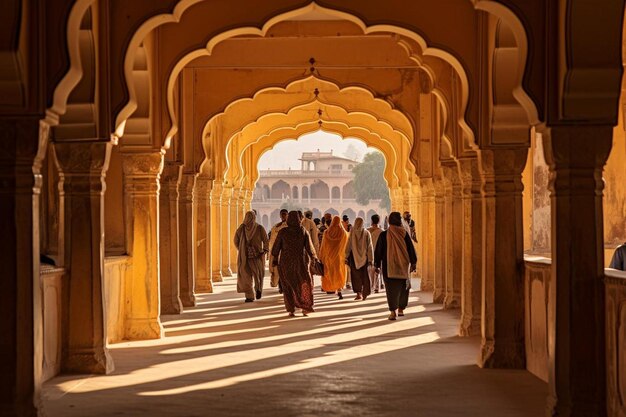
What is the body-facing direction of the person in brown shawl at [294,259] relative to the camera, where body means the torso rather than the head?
away from the camera

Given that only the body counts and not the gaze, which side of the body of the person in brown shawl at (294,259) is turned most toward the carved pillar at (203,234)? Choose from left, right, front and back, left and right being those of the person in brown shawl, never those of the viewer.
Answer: front

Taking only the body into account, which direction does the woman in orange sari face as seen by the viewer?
away from the camera

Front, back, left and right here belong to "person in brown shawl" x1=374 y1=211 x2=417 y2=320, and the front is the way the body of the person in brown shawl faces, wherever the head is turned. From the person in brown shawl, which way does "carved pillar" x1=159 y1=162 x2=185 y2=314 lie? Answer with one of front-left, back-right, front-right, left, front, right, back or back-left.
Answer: left

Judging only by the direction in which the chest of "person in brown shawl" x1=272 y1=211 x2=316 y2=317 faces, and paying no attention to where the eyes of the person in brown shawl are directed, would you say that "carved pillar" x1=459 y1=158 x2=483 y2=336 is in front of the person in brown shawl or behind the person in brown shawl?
behind

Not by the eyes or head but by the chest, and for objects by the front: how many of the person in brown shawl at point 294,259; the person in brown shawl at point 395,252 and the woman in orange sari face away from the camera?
3

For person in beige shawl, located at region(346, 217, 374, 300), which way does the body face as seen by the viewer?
away from the camera

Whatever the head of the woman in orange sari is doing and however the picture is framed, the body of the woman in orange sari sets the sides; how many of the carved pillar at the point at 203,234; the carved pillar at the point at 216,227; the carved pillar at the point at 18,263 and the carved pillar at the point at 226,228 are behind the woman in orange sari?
1

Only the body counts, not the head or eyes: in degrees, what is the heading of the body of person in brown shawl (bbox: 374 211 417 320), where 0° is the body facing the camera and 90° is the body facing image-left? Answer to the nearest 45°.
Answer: approximately 180°

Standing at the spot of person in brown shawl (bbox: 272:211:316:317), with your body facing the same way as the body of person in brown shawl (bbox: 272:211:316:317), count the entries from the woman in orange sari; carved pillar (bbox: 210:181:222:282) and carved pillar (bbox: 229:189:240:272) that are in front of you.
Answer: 3
